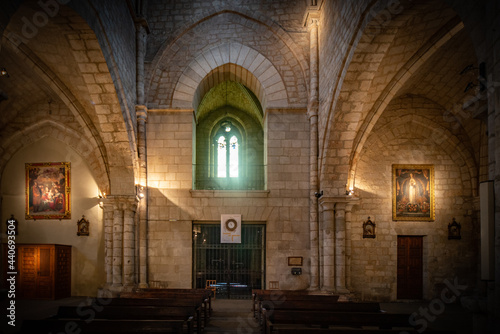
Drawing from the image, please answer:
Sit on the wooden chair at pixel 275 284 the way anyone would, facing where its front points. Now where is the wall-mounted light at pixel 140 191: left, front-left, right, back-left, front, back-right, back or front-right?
right

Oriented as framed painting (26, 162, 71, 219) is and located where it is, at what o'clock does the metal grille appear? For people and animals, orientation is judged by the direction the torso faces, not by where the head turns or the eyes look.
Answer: The metal grille is roughly at 10 o'clock from the framed painting.

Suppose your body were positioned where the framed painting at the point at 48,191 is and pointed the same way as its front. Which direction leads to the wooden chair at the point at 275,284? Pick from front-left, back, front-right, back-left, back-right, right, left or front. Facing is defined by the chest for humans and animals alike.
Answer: front-left
